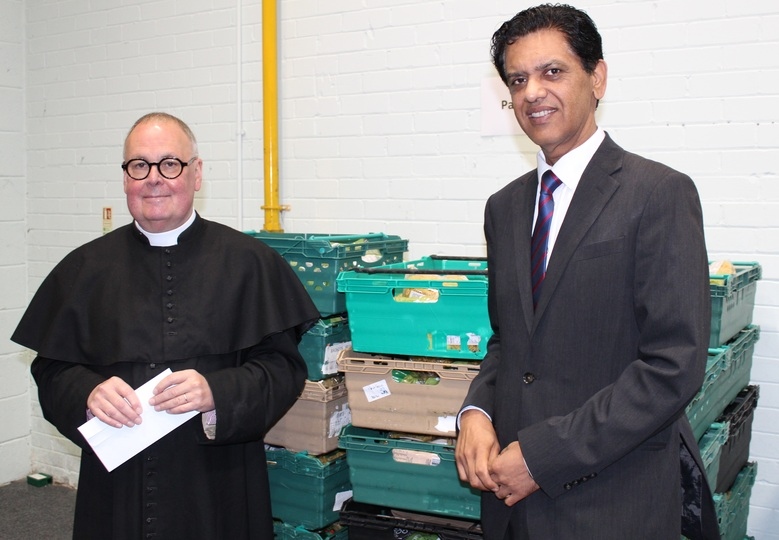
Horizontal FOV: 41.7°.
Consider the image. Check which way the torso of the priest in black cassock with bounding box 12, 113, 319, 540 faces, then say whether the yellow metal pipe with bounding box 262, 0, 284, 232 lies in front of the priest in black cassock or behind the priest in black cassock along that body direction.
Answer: behind

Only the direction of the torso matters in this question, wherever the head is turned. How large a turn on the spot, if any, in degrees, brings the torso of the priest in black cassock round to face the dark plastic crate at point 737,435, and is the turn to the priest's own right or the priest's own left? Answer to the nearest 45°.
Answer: approximately 90° to the priest's own left

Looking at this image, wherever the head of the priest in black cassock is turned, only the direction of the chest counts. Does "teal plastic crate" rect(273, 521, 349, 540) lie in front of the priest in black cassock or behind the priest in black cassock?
behind

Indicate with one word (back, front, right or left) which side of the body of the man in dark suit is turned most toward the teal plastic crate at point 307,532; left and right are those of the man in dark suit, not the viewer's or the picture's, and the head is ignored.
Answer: right

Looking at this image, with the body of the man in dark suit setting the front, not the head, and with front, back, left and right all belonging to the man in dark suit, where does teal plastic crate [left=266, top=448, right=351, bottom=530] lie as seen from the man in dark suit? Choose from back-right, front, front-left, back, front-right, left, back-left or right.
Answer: right

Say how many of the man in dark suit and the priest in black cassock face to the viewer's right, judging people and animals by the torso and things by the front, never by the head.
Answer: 0

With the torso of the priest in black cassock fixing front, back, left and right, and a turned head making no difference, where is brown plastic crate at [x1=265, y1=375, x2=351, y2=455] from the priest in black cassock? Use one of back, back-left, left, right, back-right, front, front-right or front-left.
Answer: back-left

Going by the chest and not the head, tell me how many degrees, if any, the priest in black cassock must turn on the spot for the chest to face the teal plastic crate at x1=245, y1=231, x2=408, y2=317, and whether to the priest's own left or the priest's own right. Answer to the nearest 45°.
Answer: approximately 135° to the priest's own left

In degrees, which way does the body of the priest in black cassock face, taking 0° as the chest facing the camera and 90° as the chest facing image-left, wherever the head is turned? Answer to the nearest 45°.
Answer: approximately 0°

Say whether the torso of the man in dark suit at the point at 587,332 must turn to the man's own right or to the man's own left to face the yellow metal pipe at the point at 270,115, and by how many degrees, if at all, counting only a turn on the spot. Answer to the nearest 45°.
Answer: approximately 90° to the man's own right

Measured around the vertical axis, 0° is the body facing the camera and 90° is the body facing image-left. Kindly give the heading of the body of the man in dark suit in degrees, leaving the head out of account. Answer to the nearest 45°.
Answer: approximately 45°
